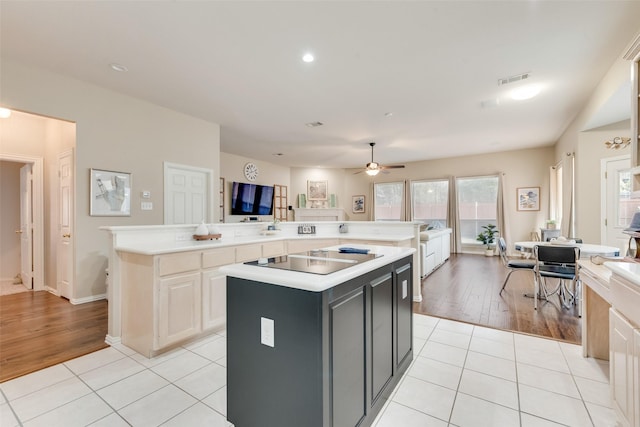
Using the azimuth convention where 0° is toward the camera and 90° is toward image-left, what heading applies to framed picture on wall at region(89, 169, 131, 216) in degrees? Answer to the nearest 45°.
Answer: approximately 315°

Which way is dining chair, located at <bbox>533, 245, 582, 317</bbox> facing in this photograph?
away from the camera

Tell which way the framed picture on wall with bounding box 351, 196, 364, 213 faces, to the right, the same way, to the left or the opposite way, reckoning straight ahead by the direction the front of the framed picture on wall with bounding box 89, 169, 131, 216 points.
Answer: to the right

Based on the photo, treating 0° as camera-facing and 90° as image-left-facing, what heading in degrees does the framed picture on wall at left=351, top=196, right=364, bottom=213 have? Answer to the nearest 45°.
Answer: approximately 0°

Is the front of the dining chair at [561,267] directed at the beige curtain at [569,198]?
yes

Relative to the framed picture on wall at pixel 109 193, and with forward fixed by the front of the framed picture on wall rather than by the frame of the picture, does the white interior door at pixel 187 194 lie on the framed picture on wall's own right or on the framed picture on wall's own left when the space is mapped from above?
on the framed picture on wall's own left

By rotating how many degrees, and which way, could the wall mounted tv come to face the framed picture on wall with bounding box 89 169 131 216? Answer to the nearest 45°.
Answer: approximately 90° to its right

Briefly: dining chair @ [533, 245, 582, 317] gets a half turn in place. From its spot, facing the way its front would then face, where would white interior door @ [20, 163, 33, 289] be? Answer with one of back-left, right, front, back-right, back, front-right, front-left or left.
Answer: front-right

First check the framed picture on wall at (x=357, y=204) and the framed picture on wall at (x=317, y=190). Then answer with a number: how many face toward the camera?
2

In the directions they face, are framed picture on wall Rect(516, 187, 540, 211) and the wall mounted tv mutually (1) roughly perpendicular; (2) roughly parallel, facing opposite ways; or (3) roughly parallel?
roughly perpendicular

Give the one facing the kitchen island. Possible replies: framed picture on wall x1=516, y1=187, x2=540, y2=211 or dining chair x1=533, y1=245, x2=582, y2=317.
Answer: the framed picture on wall

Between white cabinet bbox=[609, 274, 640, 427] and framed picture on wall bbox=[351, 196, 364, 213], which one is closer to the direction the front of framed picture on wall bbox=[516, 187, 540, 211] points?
the white cabinet

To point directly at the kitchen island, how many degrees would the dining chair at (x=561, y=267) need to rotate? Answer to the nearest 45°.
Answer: approximately 180°

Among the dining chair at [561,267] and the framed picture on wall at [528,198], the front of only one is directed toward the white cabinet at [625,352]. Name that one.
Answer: the framed picture on wall
